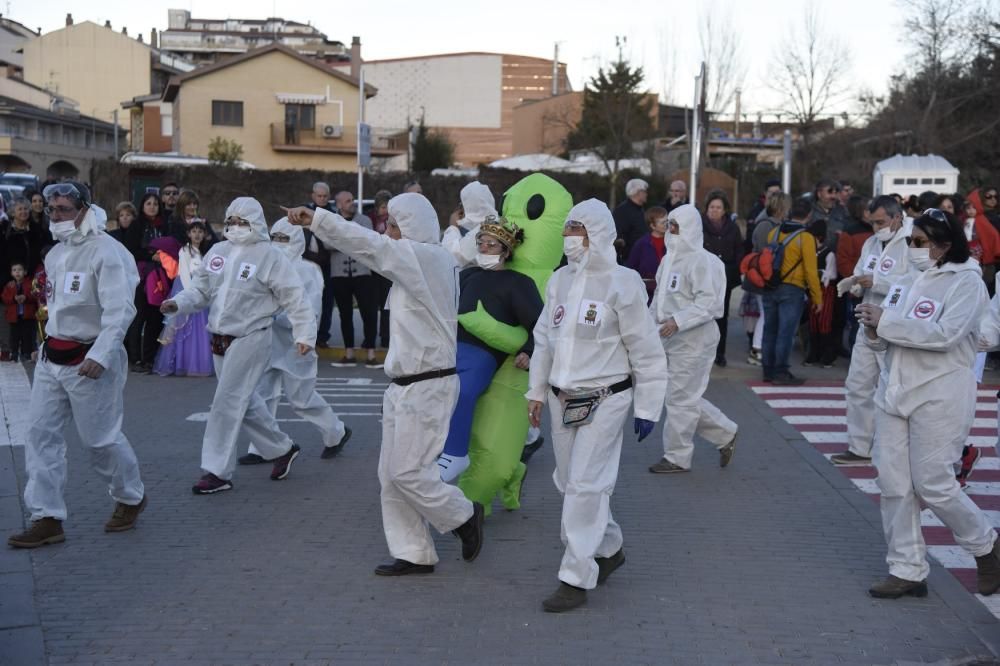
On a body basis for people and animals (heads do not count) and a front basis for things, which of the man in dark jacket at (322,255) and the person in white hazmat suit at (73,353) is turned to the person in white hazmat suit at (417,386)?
the man in dark jacket

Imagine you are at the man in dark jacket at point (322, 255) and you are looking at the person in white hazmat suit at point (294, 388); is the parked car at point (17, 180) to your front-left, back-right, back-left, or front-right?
back-right

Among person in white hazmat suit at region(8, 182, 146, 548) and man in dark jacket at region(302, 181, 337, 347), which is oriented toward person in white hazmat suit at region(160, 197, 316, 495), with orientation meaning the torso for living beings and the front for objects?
the man in dark jacket

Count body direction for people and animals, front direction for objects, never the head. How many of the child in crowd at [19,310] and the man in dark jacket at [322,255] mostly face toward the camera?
2

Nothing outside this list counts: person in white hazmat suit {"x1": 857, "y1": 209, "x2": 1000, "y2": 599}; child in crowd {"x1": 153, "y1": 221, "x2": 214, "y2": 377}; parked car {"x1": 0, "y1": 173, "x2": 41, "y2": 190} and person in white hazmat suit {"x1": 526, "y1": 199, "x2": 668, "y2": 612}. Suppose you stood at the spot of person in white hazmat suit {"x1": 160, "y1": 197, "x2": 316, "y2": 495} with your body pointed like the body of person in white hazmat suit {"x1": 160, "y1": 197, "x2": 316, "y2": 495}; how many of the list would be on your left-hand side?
2

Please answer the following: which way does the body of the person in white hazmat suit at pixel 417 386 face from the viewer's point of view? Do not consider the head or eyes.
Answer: to the viewer's left

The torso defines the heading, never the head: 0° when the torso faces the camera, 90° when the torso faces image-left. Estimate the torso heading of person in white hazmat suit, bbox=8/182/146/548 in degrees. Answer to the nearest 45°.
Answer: approximately 45°

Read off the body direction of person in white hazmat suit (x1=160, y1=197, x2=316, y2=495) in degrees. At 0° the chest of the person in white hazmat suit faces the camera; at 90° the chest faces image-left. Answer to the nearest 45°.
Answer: approximately 45°

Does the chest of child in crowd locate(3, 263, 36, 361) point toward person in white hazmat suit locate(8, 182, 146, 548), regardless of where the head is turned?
yes

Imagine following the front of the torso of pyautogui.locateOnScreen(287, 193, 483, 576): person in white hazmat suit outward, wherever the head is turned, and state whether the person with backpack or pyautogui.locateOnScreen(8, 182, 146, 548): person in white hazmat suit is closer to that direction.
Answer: the person in white hazmat suit

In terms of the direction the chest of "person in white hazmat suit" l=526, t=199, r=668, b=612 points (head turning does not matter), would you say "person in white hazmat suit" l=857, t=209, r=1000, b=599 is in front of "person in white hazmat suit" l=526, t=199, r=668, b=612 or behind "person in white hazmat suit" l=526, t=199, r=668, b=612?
behind
